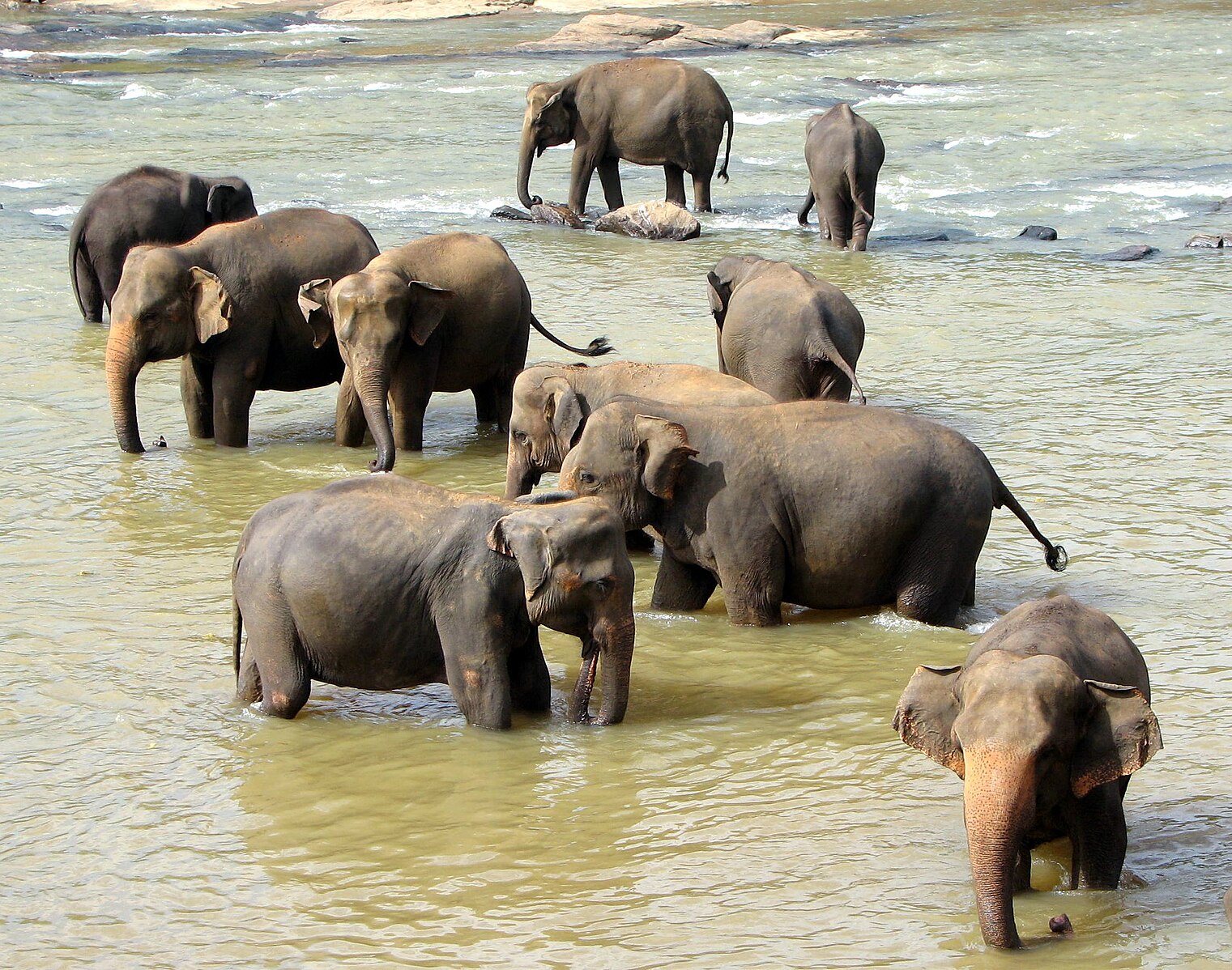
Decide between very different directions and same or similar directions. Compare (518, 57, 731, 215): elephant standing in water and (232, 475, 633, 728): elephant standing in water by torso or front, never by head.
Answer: very different directions

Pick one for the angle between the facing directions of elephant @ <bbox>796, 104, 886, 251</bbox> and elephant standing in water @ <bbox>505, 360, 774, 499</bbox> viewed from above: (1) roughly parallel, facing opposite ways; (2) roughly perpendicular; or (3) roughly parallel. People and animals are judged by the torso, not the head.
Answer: roughly perpendicular

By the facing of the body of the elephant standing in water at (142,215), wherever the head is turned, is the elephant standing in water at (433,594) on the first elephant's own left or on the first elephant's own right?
on the first elephant's own right

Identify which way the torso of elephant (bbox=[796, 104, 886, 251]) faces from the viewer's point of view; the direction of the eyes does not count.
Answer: away from the camera

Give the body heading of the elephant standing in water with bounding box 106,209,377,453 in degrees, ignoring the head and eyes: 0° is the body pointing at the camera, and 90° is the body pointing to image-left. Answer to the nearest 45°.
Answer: approximately 45°

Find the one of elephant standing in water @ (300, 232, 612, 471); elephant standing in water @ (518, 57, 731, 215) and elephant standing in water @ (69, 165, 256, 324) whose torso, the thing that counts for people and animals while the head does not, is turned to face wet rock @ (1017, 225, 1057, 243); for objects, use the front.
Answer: elephant standing in water @ (69, 165, 256, 324)

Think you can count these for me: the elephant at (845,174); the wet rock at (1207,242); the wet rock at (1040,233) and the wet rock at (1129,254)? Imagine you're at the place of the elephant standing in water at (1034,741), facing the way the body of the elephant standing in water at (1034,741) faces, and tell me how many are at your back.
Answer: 4

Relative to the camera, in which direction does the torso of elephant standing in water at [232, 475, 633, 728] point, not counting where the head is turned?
to the viewer's right

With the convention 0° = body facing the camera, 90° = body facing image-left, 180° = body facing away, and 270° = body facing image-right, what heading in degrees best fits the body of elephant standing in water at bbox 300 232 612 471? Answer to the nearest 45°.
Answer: approximately 45°

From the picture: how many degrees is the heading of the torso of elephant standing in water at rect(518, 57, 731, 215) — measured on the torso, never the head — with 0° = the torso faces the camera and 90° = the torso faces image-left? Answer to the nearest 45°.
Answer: approximately 90°

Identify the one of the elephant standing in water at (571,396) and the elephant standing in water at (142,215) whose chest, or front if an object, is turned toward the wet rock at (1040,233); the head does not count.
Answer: the elephant standing in water at (142,215)

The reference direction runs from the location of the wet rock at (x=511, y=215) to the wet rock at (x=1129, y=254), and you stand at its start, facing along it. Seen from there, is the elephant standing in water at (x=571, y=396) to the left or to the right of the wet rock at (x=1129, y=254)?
right

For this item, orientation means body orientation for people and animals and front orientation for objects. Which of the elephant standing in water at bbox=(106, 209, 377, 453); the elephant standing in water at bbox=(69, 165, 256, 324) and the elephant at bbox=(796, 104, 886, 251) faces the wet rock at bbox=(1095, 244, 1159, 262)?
the elephant standing in water at bbox=(69, 165, 256, 324)

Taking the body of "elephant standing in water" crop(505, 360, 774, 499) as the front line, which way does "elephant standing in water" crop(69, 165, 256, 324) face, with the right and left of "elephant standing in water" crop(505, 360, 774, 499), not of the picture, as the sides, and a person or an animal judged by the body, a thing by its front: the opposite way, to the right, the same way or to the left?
the opposite way

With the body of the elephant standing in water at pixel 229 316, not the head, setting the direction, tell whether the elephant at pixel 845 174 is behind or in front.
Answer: behind

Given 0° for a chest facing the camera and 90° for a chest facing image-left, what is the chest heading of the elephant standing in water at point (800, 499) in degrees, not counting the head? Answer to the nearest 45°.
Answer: approximately 90°

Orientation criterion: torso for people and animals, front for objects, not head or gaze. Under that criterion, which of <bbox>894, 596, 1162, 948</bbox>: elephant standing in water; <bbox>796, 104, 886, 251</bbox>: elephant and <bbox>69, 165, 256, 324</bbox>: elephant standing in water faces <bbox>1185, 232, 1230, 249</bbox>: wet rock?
<bbox>69, 165, 256, 324</bbox>: elephant standing in water

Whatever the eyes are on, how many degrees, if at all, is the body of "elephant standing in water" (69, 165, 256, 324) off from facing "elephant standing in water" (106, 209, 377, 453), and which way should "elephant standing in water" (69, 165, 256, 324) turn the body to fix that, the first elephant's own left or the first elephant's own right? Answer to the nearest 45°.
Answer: approximately 90° to the first elephant's own right

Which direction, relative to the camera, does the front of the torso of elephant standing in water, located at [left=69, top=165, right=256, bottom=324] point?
to the viewer's right

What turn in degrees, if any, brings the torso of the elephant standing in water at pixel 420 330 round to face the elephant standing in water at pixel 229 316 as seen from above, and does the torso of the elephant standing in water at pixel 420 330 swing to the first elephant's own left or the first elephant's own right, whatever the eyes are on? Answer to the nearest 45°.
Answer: approximately 45° to the first elephant's own right
